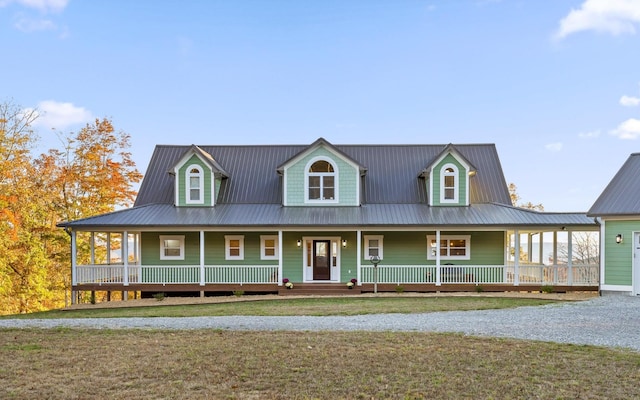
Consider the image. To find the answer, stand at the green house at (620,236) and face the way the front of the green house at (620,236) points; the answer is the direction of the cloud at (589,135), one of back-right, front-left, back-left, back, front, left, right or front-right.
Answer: back

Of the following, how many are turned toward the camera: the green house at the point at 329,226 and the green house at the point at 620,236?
2

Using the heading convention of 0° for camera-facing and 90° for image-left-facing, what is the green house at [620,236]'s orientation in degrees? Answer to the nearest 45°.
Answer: approximately 0°

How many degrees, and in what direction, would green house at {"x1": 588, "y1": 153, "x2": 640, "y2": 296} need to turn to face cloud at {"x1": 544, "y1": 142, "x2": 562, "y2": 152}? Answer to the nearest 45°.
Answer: approximately 180°

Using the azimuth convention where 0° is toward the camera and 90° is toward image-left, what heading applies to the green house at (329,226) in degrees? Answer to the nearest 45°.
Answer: approximately 0°

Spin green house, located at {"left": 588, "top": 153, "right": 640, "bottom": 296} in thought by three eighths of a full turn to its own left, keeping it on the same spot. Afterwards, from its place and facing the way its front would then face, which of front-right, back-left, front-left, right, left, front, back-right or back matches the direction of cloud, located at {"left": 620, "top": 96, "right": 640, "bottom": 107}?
front-left
